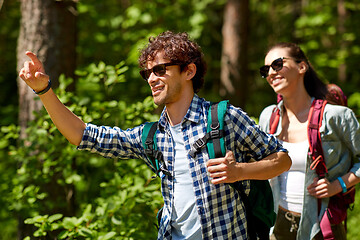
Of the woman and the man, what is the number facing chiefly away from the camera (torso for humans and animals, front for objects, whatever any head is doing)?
0

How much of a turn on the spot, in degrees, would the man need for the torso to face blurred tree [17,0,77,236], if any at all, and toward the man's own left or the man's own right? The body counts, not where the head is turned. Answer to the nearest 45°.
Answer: approximately 90° to the man's own right

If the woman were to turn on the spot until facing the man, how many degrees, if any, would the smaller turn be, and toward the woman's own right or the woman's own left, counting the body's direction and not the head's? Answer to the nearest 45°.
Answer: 0° — they already face them

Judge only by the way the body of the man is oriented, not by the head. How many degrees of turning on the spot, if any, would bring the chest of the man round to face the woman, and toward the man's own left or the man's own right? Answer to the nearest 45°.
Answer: approximately 180°

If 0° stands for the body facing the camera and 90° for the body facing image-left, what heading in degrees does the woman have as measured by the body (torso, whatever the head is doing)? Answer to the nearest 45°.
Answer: approximately 45°

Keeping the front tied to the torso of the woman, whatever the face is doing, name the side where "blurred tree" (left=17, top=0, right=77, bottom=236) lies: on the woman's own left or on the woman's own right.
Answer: on the woman's own right

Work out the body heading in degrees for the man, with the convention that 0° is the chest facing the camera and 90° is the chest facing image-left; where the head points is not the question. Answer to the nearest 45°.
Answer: approximately 45°

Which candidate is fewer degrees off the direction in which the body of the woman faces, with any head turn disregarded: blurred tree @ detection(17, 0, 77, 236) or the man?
the man

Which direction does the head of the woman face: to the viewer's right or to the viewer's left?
to the viewer's left
